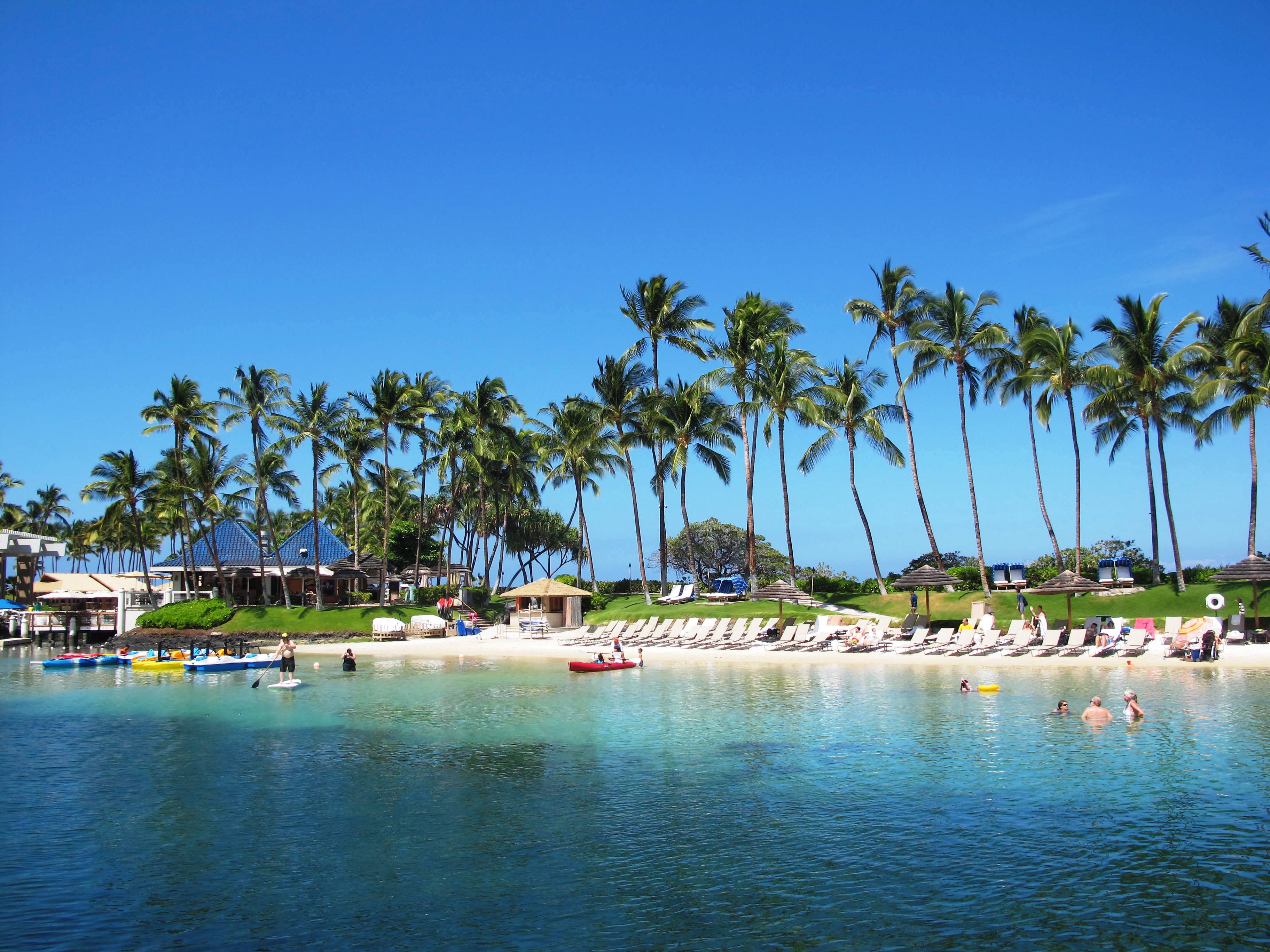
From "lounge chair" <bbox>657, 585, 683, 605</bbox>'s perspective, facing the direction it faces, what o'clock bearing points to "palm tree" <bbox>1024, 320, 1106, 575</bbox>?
The palm tree is roughly at 8 o'clock from the lounge chair.

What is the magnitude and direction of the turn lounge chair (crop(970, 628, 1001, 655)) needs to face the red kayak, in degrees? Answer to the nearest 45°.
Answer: approximately 45° to its right

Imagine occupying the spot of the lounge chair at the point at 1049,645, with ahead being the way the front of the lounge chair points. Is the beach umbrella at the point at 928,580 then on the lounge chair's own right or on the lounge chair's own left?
on the lounge chair's own right

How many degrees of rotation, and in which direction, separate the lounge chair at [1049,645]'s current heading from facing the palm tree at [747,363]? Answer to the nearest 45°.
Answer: approximately 90° to its right

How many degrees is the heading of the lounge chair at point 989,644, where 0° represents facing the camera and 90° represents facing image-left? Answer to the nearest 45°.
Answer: approximately 45°

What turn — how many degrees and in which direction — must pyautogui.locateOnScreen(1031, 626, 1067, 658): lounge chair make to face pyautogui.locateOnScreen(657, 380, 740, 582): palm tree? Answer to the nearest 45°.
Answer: approximately 90° to its right

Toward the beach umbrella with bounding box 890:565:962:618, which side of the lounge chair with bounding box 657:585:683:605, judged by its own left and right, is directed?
left

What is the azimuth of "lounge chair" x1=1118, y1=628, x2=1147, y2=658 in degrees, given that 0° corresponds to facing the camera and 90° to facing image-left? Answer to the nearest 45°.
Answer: approximately 45°

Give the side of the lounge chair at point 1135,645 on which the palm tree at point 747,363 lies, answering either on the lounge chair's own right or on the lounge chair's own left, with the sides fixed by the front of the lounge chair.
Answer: on the lounge chair's own right
